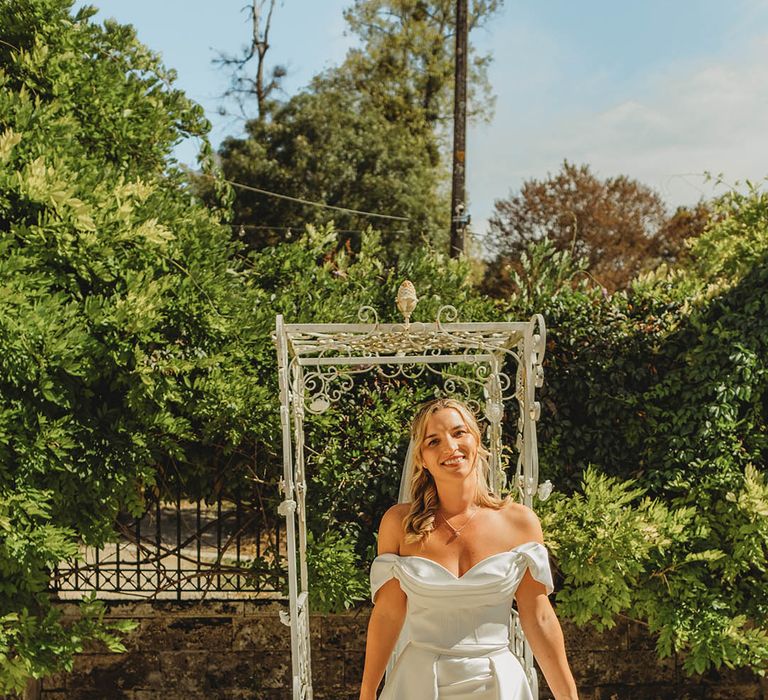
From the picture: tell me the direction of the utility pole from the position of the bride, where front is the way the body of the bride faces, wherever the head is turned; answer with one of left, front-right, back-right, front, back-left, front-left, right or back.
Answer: back

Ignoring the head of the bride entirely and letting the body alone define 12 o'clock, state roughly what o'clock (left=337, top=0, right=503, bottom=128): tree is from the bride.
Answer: The tree is roughly at 6 o'clock from the bride.

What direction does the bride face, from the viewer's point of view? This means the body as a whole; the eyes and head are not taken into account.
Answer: toward the camera

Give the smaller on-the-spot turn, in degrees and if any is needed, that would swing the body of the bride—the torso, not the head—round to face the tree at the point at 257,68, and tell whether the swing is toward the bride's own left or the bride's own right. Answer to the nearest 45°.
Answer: approximately 180°

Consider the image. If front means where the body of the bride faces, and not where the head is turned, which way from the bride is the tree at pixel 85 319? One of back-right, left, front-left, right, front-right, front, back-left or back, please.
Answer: back-right

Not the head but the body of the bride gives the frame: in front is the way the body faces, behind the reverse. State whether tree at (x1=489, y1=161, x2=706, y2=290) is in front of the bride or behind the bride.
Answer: behind

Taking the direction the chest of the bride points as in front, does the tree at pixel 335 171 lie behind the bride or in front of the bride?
behind
